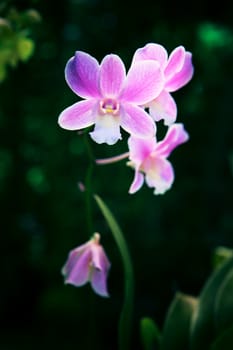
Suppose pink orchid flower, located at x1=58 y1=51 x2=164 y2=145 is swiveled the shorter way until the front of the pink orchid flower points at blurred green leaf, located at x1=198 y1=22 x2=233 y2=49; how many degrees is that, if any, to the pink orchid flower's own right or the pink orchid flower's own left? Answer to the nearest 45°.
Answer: approximately 180°

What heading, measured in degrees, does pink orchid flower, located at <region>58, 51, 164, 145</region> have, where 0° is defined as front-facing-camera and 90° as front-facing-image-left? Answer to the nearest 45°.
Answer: approximately 0°
